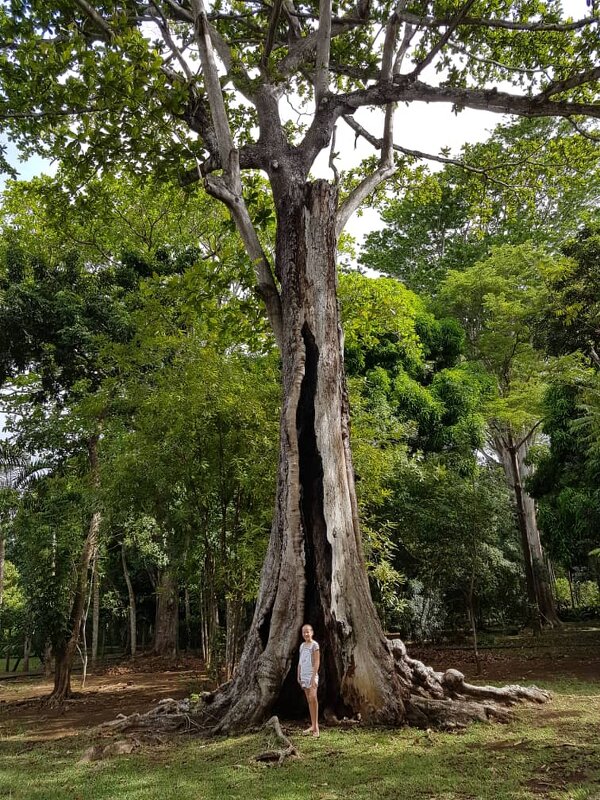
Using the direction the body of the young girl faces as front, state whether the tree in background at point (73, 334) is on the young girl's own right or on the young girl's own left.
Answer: on the young girl's own right

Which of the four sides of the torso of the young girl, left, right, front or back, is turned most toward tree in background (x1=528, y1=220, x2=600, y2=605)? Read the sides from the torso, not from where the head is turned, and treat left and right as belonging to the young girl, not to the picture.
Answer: back

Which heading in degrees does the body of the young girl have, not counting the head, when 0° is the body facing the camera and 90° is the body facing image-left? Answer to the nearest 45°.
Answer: approximately 45°

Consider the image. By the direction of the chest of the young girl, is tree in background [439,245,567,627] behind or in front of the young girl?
behind

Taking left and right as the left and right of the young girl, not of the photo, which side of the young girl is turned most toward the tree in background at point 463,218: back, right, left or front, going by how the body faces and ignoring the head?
back

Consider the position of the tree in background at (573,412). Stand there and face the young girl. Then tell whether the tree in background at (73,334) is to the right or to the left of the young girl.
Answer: right
